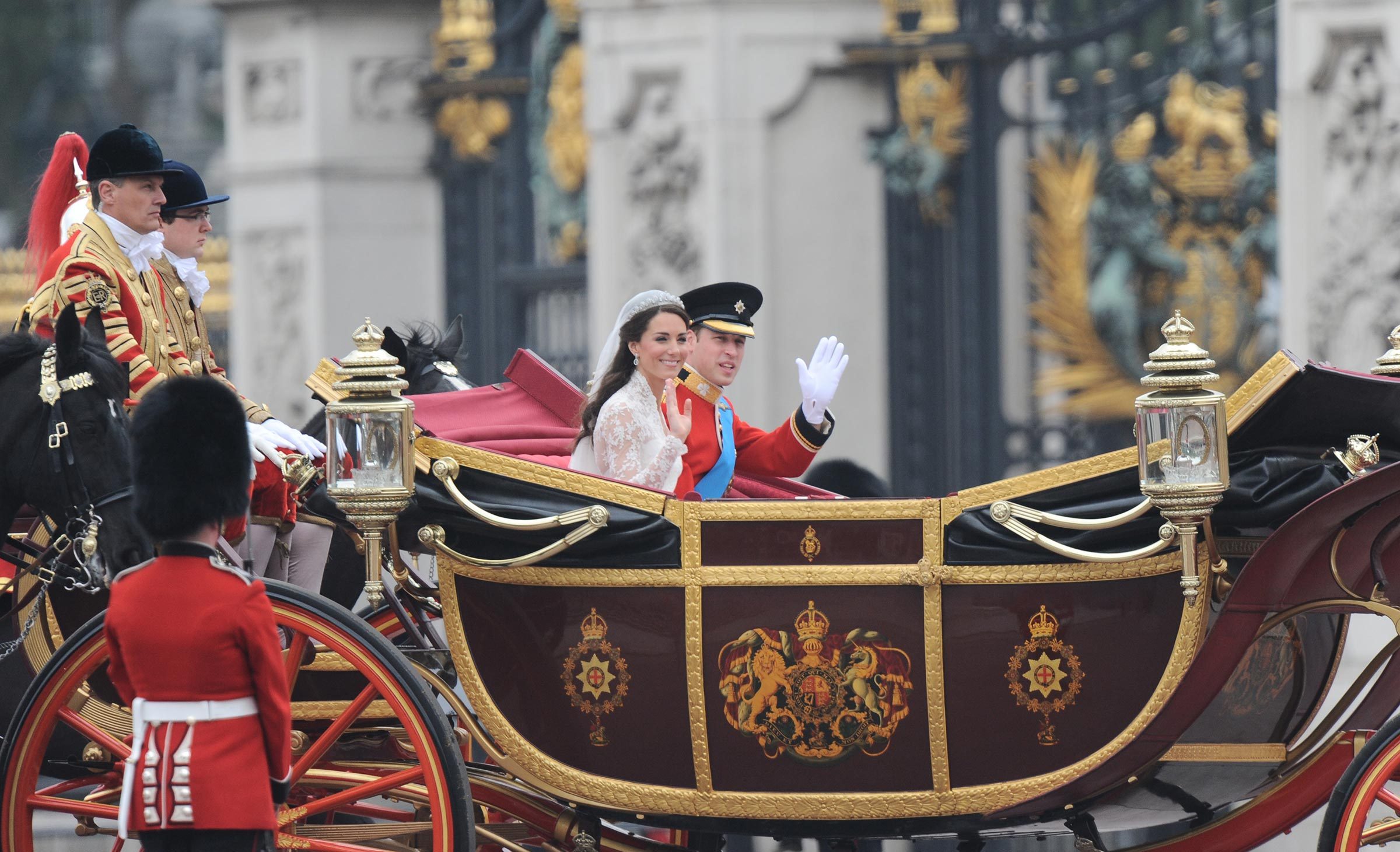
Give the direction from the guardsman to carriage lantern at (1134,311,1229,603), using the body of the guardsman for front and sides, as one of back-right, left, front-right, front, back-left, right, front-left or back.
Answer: front-right

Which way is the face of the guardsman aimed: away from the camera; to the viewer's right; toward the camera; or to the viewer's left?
away from the camera

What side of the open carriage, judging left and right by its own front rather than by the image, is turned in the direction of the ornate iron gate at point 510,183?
left

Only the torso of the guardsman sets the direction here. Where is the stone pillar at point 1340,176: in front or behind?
in front

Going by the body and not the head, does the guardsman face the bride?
yes

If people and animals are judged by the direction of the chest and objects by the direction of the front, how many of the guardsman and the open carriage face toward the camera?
0

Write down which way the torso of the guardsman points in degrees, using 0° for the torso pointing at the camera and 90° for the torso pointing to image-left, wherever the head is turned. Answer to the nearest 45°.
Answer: approximately 225°

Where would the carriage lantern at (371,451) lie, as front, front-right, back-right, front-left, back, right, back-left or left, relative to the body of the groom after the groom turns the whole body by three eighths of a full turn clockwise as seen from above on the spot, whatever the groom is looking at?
front-left
